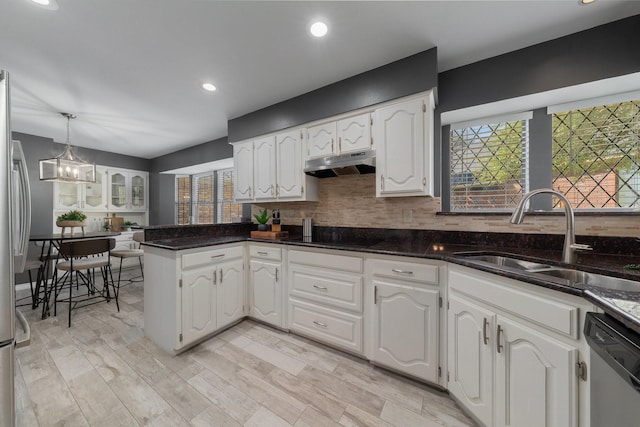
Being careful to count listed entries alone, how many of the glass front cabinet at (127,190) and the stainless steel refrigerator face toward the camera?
1

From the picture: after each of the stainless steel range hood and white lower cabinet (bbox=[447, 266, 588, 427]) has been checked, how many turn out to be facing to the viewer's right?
0

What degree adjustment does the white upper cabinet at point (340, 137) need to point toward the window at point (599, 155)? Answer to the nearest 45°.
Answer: approximately 135° to its left

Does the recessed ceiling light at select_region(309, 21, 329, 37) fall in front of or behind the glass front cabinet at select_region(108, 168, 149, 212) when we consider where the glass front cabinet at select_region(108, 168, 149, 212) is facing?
in front

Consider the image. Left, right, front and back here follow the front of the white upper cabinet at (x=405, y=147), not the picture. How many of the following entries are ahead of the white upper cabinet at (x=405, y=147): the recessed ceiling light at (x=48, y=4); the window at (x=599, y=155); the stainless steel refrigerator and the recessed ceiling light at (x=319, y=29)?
3

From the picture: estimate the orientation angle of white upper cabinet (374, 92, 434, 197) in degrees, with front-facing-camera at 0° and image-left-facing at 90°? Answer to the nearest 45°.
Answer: approximately 45°

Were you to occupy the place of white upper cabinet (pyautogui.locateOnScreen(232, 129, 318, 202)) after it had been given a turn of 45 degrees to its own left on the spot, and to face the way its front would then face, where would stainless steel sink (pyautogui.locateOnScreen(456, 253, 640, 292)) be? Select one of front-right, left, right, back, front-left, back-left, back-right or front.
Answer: front-left

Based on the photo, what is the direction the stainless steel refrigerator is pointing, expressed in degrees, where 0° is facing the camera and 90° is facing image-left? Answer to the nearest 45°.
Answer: approximately 270°

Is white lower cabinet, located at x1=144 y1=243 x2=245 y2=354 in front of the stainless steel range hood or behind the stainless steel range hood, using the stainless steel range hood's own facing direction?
in front

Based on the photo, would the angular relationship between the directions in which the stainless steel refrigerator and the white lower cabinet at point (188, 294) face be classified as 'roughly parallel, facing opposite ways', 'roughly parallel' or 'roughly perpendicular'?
roughly perpendicular
